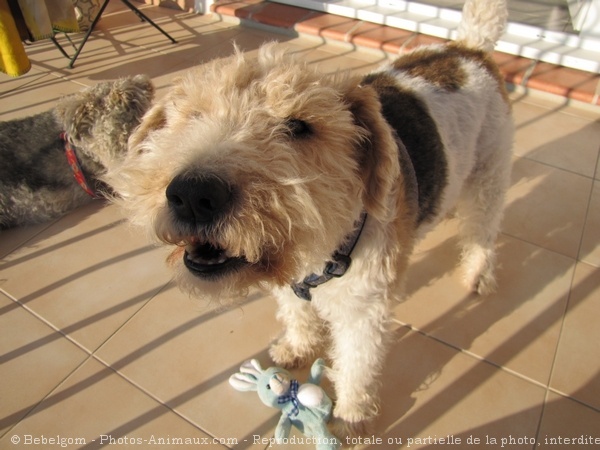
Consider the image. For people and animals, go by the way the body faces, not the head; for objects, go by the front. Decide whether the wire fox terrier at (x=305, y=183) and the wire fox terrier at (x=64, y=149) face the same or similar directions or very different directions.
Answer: very different directions

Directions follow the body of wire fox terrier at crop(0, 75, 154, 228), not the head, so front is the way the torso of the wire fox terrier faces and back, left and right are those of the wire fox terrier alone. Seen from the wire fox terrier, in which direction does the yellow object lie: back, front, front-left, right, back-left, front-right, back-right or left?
left

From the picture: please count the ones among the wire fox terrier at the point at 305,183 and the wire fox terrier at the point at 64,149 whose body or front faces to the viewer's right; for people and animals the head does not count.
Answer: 1

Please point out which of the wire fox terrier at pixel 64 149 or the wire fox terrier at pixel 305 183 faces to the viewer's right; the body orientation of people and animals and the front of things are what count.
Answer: the wire fox terrier at pixel 64 149

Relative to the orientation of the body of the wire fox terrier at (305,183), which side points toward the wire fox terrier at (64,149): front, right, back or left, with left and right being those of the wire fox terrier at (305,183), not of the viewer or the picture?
right

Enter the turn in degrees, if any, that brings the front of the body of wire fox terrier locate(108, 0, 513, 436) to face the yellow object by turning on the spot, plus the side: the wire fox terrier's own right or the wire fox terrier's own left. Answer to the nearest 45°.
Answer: approximately 90° to the wire fox terrier's own right

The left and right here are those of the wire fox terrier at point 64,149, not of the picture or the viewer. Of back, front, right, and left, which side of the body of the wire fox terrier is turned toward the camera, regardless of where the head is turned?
right
